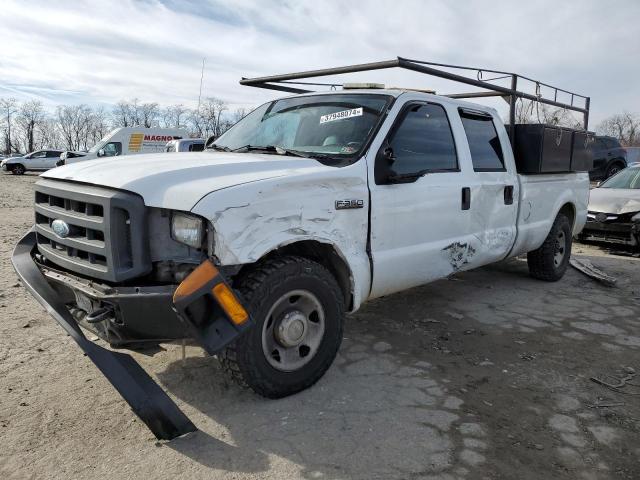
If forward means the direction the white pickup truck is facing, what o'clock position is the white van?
The white van is roughly at 4 o'clock from the white pickup truck.

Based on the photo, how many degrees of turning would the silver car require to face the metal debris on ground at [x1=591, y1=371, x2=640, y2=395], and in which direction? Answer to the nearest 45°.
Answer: approximately 45° to its left

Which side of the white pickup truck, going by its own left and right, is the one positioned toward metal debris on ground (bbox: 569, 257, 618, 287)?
back

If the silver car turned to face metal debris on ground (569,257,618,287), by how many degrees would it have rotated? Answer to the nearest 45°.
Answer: approximately 45° to its left

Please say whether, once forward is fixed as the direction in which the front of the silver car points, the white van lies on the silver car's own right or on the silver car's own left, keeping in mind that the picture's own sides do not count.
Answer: on the silver car's own right

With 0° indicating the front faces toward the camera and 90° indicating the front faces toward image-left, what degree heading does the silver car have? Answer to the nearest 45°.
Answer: approximately 45°

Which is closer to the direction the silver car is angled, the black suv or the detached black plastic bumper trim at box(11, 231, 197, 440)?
the detached black plastic bumper trim

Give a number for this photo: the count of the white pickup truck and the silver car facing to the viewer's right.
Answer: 0

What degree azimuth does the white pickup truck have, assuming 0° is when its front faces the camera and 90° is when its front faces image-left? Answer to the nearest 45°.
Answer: approximately 45°

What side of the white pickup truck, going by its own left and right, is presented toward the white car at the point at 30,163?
right
